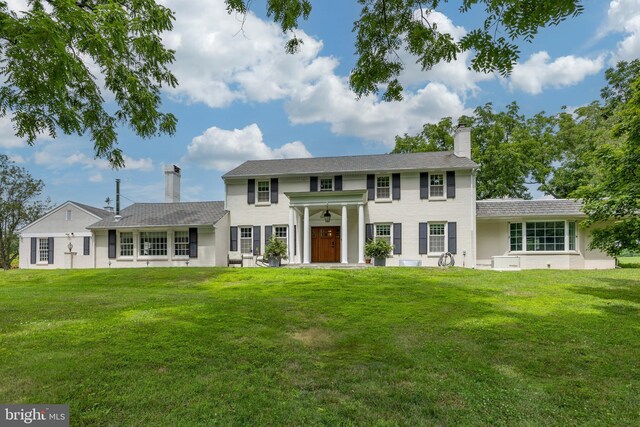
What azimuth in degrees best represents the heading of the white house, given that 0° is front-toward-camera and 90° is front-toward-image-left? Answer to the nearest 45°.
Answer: approximately 0°

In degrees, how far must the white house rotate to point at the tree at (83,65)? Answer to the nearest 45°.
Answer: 0° — it already faces it
